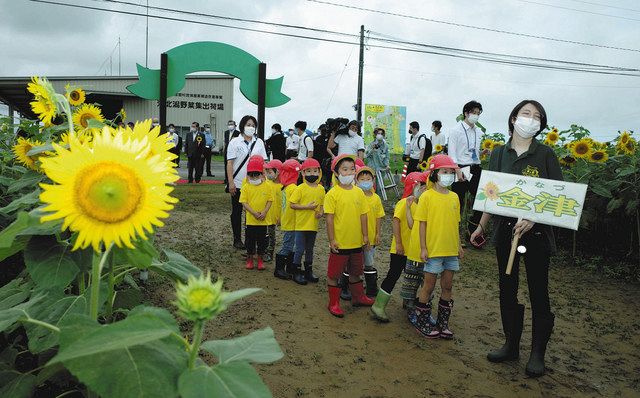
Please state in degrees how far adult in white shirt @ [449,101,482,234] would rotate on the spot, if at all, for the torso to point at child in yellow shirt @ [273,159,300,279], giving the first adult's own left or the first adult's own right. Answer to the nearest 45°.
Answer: approximately 90° to the first adult's own right

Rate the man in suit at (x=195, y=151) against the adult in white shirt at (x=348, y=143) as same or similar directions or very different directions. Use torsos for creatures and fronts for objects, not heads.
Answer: same or similar directions

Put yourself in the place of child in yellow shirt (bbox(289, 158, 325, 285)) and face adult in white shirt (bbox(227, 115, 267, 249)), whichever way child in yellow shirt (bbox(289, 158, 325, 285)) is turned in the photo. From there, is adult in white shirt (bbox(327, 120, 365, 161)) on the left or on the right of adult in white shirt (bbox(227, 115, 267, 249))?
right

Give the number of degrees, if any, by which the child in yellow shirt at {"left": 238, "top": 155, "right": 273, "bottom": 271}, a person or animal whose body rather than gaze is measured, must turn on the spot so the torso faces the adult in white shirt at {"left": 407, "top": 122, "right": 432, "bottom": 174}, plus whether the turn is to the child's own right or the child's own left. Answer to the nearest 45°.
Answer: approximately 135° to the child's own left

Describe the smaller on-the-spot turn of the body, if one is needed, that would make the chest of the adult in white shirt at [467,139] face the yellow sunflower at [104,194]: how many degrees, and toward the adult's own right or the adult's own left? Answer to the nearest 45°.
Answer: approximately 45° to the adult's own right

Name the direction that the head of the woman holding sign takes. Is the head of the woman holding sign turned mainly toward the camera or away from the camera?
toward the camera

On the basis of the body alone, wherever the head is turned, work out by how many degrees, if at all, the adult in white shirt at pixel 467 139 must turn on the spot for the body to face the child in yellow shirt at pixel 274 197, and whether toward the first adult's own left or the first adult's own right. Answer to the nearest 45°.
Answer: approximately 90° to the first adult's own right

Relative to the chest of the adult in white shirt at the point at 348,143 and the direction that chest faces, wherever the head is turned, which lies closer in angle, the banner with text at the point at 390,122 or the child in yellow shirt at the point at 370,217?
the child in yellow shirt

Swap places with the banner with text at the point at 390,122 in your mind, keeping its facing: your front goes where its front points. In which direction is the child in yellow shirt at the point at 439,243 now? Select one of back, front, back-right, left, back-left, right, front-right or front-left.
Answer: front

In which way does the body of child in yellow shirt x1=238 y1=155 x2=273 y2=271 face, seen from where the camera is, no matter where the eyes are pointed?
toward the camera

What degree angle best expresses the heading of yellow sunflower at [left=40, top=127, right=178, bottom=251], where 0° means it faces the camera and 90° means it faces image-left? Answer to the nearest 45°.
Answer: approximately 0°

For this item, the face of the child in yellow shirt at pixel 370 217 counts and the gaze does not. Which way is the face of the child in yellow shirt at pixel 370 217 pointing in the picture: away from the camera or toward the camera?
toward the camera

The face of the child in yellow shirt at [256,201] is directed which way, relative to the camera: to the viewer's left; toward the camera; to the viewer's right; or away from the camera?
toward the camera

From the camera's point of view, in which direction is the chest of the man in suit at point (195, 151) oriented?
toward the camera

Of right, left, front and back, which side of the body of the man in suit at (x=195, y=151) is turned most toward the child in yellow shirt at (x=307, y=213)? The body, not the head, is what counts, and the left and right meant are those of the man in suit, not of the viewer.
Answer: front

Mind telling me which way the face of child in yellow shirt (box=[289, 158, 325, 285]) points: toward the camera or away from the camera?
toward the camera

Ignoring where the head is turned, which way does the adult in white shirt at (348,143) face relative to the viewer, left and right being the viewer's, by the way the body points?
facing the viewer
